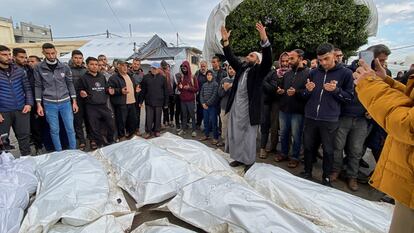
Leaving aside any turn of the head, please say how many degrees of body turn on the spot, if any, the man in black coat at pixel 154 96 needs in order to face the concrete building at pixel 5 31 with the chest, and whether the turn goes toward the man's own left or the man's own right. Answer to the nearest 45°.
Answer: approximately 135° to the man's own right

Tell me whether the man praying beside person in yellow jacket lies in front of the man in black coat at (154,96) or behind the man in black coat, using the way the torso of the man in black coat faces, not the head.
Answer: in front

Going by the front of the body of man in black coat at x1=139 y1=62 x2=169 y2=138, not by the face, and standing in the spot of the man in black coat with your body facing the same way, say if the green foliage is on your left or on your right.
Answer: on your left

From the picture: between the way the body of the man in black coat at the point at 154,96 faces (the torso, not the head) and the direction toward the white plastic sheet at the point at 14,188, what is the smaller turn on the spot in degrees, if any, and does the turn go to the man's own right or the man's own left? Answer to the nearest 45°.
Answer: approximately 45° to the man's own right

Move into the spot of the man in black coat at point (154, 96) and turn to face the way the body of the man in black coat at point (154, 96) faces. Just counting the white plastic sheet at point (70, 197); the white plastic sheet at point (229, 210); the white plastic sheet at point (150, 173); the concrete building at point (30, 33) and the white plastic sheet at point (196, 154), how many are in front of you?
4

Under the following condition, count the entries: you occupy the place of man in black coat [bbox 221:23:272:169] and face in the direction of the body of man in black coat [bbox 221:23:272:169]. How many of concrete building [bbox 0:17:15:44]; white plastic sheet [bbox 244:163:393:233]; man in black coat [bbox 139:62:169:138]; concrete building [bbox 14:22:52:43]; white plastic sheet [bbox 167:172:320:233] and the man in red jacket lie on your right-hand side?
4

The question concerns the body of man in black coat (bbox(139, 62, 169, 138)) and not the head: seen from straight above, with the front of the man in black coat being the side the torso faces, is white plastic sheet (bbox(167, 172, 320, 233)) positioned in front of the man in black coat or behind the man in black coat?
in front

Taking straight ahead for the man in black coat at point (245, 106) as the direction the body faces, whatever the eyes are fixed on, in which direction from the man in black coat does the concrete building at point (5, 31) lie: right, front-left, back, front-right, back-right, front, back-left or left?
right

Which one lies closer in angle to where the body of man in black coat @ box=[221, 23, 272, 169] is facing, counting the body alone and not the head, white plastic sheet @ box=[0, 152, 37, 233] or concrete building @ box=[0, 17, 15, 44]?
the white plastic sheet

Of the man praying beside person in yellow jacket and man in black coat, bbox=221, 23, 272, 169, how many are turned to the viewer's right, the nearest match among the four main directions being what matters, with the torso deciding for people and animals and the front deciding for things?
0

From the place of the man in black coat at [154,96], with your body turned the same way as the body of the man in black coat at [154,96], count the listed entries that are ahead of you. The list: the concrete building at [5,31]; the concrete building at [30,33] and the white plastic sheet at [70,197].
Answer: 1
